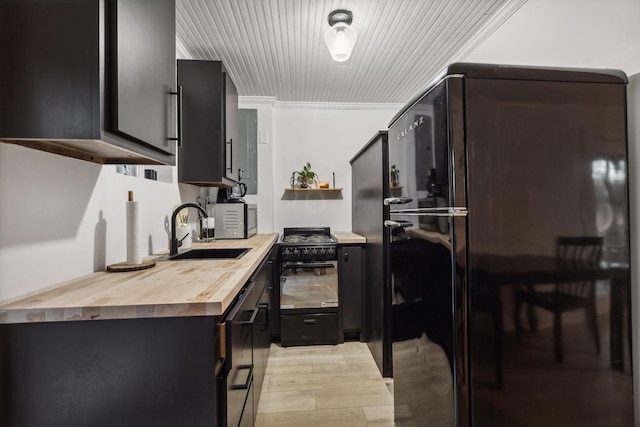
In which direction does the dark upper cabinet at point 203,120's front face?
to the viewer's right

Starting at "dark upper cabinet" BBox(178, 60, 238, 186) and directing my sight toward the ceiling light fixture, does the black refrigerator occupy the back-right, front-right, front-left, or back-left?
front-right

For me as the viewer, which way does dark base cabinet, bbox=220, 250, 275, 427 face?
facing to the right of the viewer

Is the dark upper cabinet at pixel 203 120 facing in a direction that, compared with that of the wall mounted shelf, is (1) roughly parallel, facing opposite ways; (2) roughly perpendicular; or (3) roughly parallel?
roughly perpendicular

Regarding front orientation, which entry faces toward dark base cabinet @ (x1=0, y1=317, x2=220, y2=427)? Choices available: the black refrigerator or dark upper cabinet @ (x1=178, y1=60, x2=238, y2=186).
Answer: the black refrigerator

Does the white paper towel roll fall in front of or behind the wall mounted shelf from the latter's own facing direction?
in front

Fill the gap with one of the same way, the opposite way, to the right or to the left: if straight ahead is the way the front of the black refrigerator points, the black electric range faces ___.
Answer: to the left

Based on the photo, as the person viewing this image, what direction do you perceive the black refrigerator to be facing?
facing the viewer and to the left of the viewer

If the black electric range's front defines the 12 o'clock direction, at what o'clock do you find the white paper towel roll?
The white paper towel roll is roughly at 1 o'clock from the black electric range.

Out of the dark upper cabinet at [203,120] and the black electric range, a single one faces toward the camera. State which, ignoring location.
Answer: the black electric range

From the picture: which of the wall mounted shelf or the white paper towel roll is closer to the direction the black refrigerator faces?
the white paper towel roll

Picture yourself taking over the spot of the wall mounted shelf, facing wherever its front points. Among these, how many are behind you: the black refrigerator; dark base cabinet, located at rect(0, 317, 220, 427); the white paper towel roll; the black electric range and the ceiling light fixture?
0

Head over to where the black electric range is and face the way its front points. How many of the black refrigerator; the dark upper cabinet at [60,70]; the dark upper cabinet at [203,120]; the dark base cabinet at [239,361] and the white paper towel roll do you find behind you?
0

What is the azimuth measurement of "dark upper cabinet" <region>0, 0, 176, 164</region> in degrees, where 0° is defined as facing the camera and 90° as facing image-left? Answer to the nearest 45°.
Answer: approximately 315°

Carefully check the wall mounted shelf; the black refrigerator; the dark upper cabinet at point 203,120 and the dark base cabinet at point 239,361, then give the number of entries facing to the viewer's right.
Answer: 2

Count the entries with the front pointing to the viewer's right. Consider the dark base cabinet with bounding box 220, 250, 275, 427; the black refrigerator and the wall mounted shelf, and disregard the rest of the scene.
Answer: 1
